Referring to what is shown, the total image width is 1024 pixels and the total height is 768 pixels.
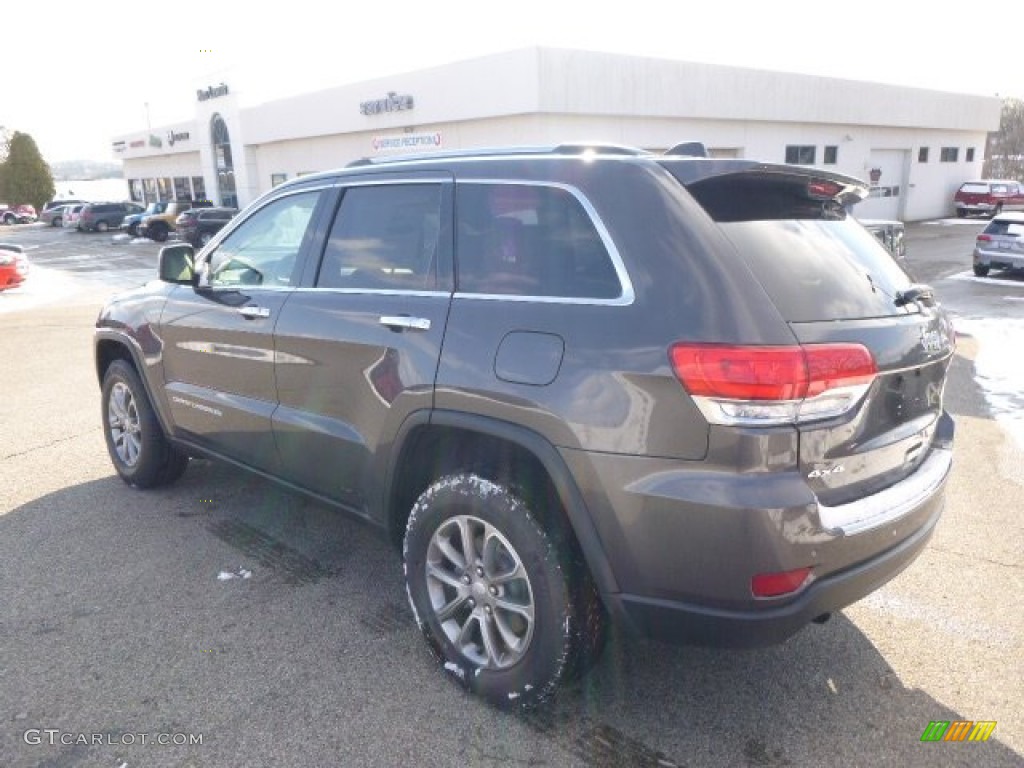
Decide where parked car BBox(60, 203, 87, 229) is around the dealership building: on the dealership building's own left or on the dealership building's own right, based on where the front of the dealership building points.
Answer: on the dealership building's own right

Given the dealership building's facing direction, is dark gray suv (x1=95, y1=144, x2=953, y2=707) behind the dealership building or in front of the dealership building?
in front

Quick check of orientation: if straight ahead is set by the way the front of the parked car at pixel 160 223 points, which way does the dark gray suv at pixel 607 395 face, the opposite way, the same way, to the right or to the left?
to the right

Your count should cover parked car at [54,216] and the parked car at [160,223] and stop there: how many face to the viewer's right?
0

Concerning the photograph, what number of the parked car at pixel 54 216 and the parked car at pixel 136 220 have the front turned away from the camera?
0

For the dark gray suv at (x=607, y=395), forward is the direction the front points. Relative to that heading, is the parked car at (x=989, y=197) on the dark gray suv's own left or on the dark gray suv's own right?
on the dark gray suv's own right

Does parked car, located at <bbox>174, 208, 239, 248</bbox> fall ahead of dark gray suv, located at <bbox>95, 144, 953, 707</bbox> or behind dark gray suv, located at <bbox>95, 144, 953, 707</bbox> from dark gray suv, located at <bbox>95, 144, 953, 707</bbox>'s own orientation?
ahead

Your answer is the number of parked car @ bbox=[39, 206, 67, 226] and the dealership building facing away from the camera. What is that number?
0

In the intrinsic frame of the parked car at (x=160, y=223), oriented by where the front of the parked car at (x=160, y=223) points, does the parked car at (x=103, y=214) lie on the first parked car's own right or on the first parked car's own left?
on the first parked car's own right

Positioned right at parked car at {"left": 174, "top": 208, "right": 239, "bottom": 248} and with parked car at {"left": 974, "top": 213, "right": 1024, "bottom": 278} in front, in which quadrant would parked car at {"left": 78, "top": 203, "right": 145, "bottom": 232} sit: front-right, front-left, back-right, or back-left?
back-left
